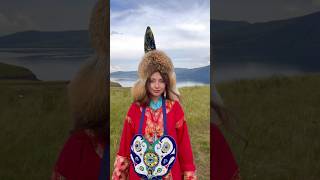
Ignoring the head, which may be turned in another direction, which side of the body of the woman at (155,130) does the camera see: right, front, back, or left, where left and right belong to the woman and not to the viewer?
front

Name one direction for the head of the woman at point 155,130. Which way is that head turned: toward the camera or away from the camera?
toward the camera
